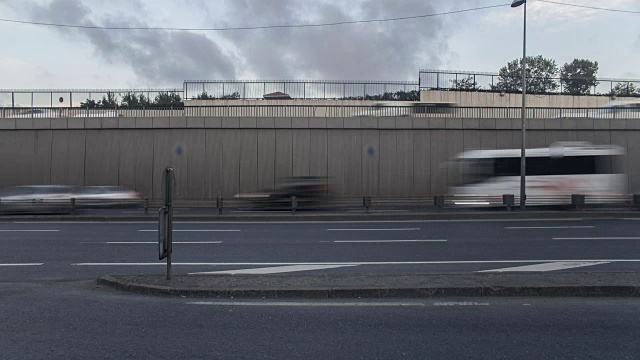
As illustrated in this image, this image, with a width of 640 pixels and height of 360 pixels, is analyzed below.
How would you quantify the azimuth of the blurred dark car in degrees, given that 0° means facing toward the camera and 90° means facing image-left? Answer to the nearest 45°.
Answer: approximately 90°

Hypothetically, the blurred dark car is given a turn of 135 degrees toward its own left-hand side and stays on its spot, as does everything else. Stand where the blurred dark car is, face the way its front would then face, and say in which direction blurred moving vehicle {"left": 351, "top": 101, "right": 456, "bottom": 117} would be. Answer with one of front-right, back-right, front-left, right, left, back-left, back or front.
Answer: left

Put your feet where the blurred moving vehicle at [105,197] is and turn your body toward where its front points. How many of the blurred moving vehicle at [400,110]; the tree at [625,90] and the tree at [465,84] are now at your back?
3

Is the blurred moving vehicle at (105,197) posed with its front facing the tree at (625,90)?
no

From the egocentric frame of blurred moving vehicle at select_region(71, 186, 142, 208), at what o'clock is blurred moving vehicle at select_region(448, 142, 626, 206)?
blurred moving vehicle at select_region(448, 142, 626, 206) is roughly at 7 o'clock from blurred moving vehicle at select_region(71, 186, 142, 208).

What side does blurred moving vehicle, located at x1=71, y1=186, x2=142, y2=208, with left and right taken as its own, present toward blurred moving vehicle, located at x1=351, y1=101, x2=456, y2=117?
back

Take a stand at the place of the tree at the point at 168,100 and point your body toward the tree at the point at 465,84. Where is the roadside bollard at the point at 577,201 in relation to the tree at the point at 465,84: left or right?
right

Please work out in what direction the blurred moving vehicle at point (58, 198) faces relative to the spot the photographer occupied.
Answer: facing to the left of the viewer

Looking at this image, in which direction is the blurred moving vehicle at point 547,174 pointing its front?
to the viewer's left

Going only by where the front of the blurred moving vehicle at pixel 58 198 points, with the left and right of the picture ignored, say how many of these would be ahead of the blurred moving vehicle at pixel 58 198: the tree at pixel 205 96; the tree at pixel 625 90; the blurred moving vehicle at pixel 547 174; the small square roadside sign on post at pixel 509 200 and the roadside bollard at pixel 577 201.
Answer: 0

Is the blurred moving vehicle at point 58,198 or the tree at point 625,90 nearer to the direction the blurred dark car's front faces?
the blurred moving vehicle

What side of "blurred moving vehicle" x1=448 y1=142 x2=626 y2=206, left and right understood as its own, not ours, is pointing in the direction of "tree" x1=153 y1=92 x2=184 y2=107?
front

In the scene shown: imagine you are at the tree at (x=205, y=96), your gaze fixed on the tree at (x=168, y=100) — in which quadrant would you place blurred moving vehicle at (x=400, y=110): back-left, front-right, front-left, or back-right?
back-left
